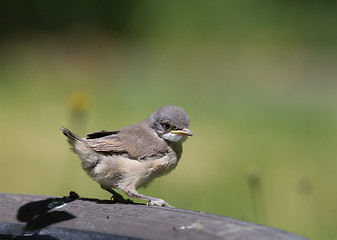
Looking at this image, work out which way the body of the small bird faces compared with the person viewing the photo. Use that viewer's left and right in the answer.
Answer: facing to the right of the viewer
